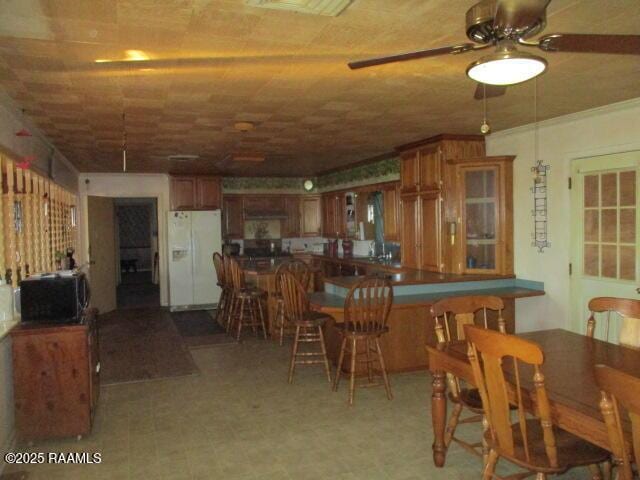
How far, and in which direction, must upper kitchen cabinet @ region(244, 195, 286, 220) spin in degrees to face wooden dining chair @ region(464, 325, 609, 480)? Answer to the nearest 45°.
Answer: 0° — it already faces it

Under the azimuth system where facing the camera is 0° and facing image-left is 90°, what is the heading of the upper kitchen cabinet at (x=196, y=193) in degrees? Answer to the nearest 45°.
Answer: approximately 0°

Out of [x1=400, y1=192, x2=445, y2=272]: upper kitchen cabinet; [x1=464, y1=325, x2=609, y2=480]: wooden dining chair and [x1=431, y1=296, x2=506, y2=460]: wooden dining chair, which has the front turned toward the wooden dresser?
the upper kitchen cabinet

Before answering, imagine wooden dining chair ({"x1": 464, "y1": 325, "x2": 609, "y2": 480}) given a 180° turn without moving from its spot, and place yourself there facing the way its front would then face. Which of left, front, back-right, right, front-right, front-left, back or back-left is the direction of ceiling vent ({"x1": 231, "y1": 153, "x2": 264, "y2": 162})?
right

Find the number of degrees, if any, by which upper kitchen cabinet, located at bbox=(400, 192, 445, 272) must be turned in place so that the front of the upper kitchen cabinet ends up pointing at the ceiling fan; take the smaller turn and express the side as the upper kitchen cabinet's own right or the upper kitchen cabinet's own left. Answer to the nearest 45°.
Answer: approximately 45° to the upper kitchen cabinet's own left

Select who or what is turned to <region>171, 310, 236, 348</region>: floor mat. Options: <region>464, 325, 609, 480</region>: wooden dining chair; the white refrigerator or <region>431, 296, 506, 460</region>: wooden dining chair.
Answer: the white refrigerator

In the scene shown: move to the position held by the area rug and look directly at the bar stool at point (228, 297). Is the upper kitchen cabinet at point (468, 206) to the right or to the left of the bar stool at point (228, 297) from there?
right

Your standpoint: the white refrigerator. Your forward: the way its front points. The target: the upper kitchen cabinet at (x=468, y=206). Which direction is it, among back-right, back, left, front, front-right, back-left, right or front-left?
front-left

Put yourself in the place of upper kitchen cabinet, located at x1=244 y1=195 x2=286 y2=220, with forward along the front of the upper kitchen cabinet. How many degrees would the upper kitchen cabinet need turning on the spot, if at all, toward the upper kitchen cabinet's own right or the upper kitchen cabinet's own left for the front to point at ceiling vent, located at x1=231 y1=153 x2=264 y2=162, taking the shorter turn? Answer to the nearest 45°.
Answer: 0° — it already faces it
